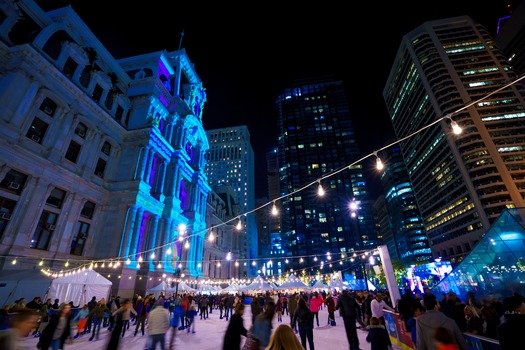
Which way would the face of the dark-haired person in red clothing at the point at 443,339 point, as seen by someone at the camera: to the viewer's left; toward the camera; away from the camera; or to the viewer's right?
away from the camera

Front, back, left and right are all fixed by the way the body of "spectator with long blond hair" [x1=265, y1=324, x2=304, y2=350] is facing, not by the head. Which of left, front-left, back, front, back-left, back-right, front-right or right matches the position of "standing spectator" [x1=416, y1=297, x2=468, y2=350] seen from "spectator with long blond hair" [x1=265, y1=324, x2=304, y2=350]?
front-right

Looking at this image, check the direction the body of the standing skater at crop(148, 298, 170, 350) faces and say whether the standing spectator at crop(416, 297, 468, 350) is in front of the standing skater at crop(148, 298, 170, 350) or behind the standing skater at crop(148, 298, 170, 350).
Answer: behind

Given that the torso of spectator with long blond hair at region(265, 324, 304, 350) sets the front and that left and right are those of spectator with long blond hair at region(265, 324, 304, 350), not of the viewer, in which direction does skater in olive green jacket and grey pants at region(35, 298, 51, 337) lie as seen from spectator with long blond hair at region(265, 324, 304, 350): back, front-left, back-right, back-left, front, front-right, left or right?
front-left

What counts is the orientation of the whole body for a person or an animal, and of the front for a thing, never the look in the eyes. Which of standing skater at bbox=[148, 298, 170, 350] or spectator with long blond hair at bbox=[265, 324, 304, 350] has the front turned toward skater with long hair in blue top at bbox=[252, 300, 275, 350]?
spectator with long blond hair at bbox=[265, 324, 304, 350]

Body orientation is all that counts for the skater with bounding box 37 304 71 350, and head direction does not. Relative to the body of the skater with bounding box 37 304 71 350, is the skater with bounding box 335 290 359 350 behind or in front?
in front

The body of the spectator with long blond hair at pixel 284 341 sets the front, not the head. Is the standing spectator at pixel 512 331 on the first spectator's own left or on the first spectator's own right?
on the first spectator's own right

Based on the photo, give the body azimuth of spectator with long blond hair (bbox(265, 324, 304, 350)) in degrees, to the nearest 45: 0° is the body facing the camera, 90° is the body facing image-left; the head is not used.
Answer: approximately 180°

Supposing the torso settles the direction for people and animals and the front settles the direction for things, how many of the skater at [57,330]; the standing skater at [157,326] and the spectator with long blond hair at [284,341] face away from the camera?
2

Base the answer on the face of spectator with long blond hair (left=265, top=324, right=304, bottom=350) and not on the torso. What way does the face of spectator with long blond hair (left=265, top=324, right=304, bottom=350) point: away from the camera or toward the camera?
away from the camera

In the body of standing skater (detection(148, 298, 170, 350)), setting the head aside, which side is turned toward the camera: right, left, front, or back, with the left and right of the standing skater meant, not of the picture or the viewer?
back
